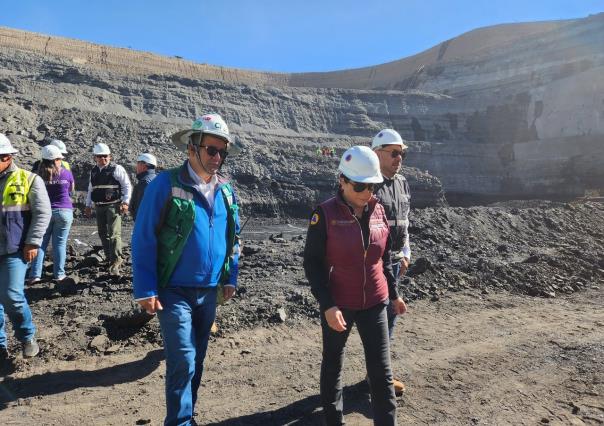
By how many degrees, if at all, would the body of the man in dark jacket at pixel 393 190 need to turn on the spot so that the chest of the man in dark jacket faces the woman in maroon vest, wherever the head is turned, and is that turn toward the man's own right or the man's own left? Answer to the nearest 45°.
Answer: approximately 45° to the man's own right

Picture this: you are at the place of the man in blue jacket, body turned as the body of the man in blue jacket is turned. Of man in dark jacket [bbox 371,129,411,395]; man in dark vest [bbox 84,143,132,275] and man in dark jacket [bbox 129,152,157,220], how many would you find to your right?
0

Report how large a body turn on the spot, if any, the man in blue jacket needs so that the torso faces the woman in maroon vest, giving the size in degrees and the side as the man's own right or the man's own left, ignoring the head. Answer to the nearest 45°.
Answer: approximately 45° to the man's own left

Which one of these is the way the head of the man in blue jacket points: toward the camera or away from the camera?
toward the camera

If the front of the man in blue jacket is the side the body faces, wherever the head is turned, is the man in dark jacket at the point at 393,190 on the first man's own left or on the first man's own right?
on the first man's own left

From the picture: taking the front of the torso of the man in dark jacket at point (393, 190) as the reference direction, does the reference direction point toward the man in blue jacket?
no

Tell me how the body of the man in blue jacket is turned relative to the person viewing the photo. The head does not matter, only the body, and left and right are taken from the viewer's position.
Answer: facing the viewer and to the right of the viewer

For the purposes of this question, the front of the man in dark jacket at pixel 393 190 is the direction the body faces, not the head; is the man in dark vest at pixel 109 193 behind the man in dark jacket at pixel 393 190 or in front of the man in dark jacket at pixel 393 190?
behind

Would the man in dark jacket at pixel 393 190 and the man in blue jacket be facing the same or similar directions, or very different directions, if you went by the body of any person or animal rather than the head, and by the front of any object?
same or similar directions

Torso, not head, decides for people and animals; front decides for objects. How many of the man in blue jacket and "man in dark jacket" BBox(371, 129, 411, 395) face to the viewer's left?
0
